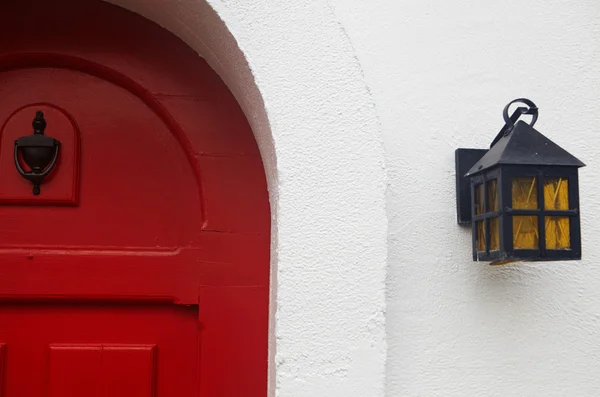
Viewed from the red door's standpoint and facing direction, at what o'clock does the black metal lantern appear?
The black metal lantern is roughly at 10 o'clock from the red door.

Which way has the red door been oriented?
toward the camera
